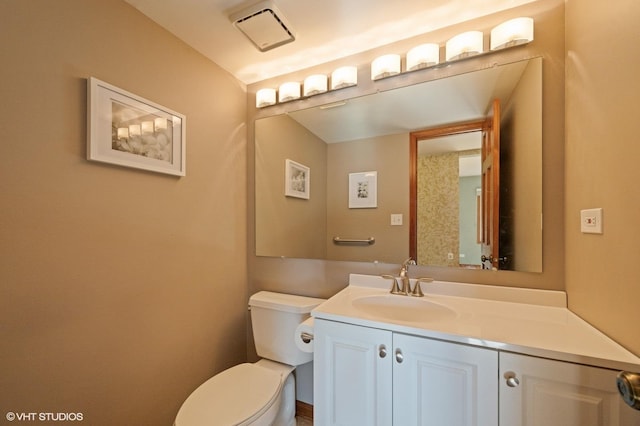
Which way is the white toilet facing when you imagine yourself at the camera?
facing the viewer and to the left of the viewer

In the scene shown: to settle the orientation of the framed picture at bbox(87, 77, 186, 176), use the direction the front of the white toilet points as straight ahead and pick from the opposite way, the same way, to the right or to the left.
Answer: to the left

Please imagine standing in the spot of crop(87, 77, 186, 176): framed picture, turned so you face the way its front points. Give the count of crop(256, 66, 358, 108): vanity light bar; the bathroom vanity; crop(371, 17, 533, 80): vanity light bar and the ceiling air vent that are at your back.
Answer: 0

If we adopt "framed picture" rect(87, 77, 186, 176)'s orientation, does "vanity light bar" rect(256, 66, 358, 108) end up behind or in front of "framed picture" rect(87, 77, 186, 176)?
in front

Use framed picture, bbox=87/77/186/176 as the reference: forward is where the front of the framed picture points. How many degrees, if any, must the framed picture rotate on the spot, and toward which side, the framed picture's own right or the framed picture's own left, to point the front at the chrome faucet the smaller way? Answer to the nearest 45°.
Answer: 0° — it already faces it

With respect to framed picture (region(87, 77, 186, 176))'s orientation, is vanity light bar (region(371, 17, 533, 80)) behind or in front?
in front

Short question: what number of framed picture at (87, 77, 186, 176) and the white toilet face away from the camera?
0

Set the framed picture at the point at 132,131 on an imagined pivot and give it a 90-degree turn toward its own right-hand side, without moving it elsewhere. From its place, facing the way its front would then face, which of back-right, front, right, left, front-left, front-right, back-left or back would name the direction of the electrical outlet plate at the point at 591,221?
left

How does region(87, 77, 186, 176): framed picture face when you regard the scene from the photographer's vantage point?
facing the viewer and to the right of the viewer

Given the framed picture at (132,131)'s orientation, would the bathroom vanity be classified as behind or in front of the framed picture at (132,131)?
in front

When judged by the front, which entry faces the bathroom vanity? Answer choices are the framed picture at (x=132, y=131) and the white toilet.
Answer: the framed picture
